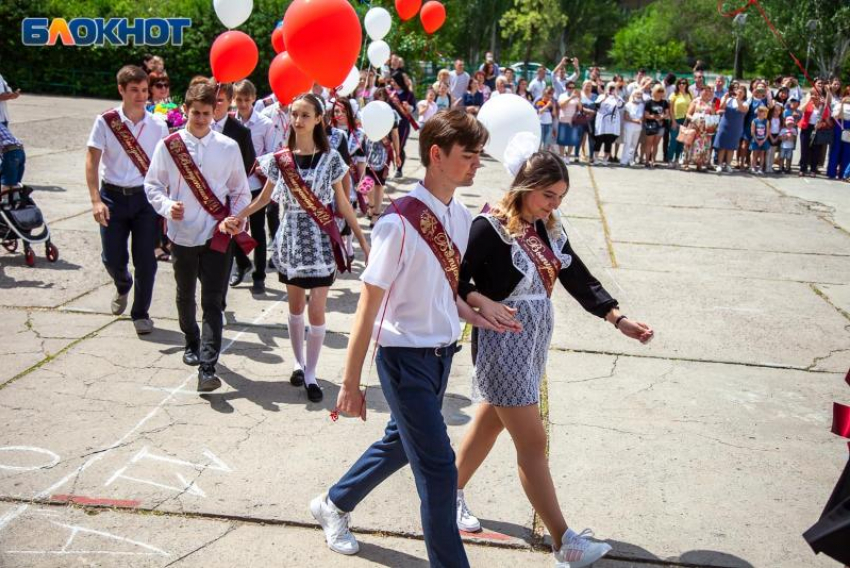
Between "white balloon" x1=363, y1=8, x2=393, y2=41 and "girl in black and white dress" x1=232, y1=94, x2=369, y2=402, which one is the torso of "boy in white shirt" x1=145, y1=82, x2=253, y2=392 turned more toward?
the girl in black and white dress

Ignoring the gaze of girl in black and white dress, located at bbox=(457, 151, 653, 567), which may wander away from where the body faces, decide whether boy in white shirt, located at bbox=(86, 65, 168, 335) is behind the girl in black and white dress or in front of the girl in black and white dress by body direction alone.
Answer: behind

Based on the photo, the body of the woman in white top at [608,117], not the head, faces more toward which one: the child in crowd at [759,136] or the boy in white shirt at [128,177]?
the boy in white shirt

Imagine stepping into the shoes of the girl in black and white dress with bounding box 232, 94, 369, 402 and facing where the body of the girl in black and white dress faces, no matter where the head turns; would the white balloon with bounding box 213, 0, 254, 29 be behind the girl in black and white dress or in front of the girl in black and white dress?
behind

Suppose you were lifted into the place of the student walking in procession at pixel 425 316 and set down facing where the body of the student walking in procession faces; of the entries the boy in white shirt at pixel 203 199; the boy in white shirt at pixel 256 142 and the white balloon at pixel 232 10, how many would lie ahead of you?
0

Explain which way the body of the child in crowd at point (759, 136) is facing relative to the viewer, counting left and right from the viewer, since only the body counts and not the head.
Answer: facing the viewer

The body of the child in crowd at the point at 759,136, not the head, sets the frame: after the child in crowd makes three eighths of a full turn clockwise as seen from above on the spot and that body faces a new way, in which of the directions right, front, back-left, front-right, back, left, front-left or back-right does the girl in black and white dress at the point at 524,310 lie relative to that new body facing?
back-left

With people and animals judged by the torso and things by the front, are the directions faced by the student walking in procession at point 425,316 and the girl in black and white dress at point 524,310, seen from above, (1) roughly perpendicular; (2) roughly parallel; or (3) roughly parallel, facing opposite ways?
roughly parallel

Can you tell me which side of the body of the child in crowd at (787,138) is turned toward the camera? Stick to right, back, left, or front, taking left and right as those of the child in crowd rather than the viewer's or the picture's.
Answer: front

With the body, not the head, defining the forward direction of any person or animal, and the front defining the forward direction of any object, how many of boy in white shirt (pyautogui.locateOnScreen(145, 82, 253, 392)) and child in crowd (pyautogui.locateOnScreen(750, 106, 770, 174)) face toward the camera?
2

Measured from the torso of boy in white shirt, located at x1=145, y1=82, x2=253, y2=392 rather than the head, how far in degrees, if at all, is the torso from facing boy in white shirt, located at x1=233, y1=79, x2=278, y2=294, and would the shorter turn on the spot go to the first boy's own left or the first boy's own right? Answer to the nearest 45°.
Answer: approximately 180°

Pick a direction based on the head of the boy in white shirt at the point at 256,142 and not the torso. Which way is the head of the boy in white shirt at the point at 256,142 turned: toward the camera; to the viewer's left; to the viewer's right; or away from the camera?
toward the camera

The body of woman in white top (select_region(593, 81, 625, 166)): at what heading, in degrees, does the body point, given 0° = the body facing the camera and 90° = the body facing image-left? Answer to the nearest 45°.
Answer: approximately 0°

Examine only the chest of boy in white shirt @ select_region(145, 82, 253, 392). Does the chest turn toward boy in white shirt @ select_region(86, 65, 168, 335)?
no

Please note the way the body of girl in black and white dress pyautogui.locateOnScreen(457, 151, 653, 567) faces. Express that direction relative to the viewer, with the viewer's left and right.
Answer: facing the viewer and to the right of the viewer
